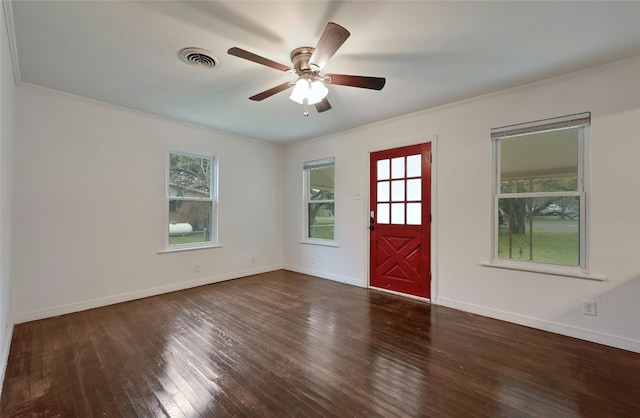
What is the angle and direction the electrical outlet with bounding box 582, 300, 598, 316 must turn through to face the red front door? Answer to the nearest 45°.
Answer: approximately 90° to its right

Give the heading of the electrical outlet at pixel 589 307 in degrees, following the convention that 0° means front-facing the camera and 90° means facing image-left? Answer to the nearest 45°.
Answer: approximately 0°

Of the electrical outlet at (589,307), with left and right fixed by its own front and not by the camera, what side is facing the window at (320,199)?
right

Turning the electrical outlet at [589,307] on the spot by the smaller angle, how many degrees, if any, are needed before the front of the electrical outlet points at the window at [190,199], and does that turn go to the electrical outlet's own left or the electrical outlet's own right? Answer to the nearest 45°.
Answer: approximately 45° to the electrical outlet's own right
